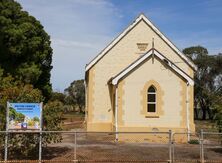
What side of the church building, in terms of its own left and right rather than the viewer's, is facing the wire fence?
front

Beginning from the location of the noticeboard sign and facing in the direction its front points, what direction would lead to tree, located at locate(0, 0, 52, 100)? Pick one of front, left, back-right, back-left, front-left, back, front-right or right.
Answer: back

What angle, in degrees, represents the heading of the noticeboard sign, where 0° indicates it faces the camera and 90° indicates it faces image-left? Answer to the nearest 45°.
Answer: approximately 0°

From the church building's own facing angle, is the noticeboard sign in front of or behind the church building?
in front

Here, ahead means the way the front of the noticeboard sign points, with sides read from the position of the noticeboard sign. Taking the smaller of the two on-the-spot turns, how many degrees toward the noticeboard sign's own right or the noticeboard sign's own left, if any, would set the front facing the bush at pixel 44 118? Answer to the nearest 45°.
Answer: approximately 135° to the noticeboard sign's own left

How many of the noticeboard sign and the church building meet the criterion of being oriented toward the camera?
2

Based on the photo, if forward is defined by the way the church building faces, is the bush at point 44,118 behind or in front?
in front

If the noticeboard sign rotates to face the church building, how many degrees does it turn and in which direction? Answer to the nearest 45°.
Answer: approximately 135° to its left

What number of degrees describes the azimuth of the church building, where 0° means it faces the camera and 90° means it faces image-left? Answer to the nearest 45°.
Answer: approximately 0°
